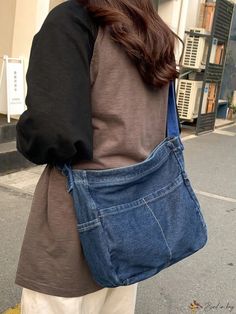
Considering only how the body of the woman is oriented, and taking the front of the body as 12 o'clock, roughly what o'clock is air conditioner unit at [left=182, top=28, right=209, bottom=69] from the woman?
The air conditioner unit is roughly at 2 o'clock from the woman.

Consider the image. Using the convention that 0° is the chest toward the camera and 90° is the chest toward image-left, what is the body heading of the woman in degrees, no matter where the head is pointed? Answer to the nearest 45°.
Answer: approximately 135°

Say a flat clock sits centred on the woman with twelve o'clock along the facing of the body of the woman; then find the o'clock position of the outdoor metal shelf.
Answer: The outdoor metal shelf is roughly at 2 o'clock from the woman.

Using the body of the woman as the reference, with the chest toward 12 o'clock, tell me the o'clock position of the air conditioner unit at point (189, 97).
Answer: The air conditioner unit is roughly at 2 o'clock from the woman.
